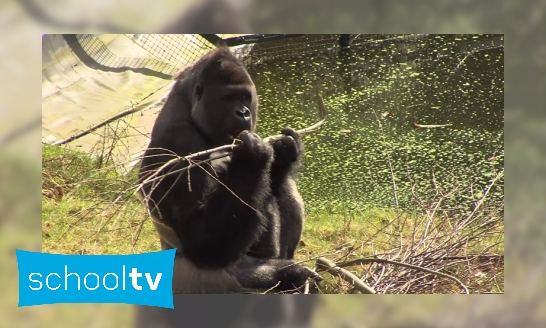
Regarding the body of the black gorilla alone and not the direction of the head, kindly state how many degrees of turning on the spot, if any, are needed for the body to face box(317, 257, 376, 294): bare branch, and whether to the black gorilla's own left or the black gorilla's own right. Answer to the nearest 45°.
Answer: approximately 45° to the black gorilla's own left

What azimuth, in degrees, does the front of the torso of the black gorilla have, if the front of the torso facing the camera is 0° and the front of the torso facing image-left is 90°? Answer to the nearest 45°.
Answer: approximately 315°
